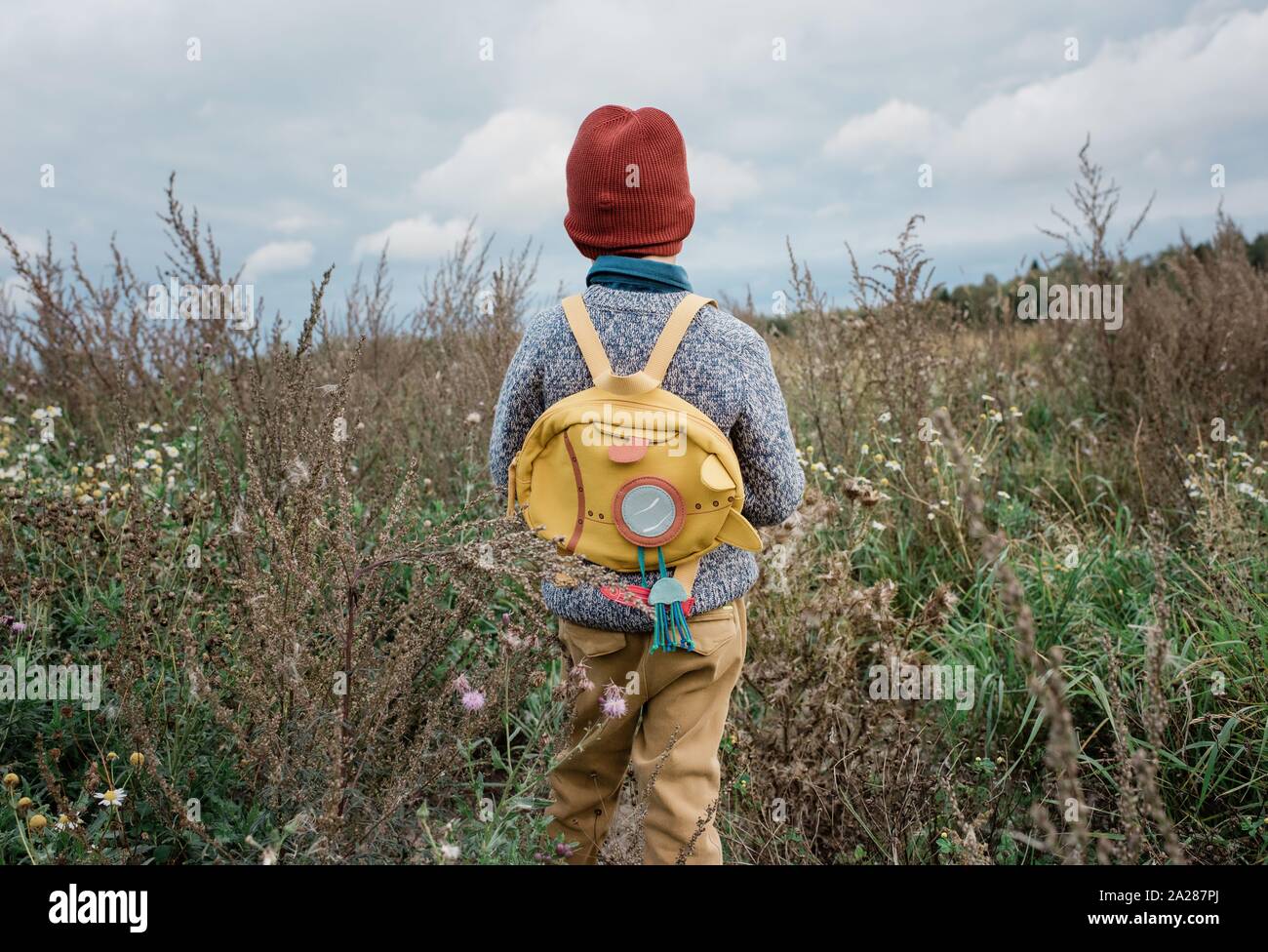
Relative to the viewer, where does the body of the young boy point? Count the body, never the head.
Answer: away from the camera

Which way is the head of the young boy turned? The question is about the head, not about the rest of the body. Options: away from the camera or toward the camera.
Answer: away from the camera
